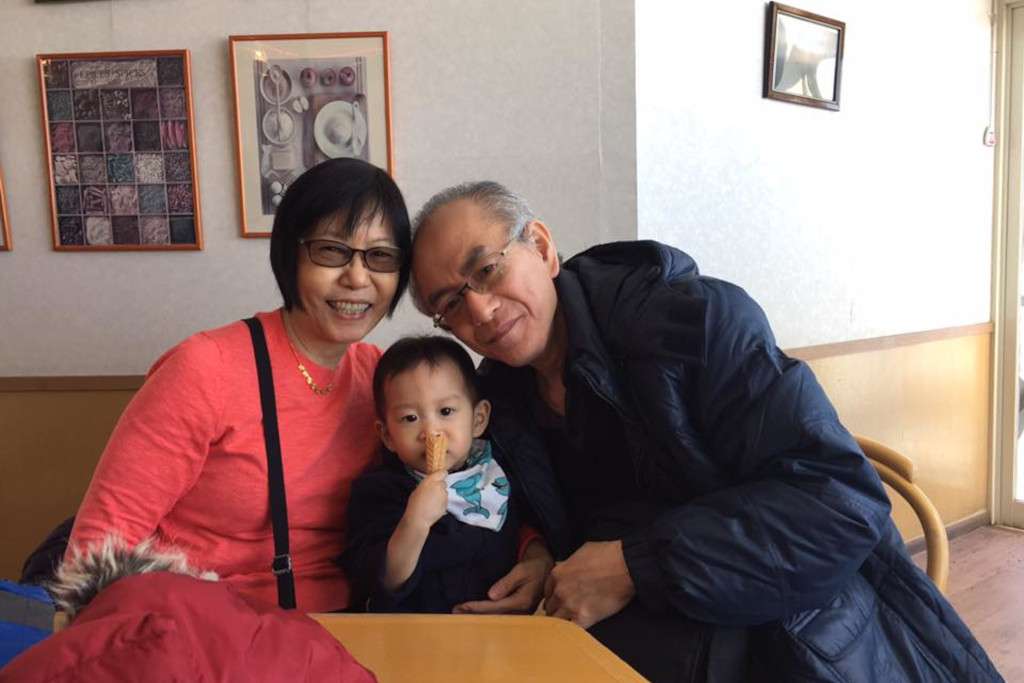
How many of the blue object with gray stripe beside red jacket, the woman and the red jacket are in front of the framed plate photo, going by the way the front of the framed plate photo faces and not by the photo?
3

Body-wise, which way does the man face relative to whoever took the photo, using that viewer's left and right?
facing the viewer and to the left of the viewer

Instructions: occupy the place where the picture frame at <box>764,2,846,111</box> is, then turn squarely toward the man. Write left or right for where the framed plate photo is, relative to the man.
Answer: right

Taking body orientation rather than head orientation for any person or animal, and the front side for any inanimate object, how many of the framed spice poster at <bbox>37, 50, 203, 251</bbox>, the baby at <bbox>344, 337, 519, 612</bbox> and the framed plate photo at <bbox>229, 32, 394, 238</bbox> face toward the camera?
3

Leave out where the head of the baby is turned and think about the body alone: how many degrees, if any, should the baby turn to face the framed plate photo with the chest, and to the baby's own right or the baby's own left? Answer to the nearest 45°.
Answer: approximately 180°

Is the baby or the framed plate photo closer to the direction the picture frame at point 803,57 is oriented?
the baby

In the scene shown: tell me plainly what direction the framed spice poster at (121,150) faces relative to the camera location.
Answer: facing the viewer

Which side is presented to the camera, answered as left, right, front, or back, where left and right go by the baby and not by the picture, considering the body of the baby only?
front

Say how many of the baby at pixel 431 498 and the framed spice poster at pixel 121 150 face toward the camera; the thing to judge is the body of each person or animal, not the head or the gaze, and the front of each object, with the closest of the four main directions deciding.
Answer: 2

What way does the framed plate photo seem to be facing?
toward the camera

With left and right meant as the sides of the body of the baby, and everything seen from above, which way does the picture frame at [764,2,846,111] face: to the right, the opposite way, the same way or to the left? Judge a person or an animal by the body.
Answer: the same way

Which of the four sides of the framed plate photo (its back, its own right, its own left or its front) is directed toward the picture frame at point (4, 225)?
right

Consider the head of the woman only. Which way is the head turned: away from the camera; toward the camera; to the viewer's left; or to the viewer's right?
toward the camera

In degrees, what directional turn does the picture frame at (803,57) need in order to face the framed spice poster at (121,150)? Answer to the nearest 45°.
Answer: approximately 90° to its right

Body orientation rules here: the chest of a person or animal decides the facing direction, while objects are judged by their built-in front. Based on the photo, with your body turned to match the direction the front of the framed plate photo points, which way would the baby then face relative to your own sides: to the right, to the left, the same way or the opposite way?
the same way

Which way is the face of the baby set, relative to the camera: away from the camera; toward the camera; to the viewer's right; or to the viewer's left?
toward the camera

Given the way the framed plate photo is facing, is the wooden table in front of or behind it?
in front
